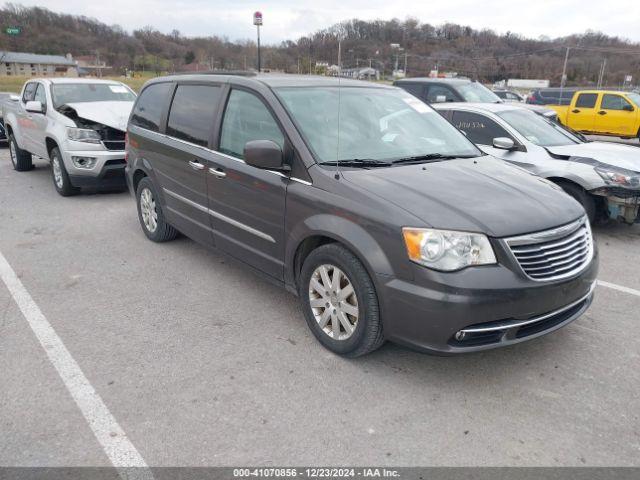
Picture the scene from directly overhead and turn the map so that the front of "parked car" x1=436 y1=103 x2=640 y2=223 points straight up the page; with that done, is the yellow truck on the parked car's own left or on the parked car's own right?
on the parked car's own left

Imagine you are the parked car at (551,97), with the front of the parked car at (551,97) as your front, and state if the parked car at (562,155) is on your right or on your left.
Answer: on your right

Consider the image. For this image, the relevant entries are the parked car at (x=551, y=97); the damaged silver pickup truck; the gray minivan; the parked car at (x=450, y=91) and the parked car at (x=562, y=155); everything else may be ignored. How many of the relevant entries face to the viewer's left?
0

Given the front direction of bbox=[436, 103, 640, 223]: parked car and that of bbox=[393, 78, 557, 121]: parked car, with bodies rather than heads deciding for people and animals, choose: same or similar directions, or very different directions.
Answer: same or similar directions

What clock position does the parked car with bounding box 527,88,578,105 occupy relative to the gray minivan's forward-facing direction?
The parked car is roughly at 8 o'clock from the gray minivan.

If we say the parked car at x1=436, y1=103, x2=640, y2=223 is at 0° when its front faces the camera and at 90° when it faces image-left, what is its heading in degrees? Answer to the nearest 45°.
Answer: approximately 315°

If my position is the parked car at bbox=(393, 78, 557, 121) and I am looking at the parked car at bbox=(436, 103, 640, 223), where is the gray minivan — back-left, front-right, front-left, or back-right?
front-right

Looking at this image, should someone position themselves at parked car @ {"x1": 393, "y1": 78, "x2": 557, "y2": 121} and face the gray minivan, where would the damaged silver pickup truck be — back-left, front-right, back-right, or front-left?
front-right

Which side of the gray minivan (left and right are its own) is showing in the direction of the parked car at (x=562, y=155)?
left

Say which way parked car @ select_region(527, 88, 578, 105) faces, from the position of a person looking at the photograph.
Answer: facing to the right of the viewer

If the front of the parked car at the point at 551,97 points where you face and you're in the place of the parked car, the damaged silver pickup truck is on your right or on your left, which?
on your right

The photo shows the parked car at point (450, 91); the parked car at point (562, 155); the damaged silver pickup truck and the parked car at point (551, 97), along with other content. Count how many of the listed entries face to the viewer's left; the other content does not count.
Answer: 0

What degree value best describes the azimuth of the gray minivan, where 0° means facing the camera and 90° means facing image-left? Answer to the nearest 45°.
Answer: approximately 315°

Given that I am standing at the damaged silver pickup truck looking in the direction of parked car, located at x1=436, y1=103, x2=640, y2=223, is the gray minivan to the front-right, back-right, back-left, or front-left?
front-right

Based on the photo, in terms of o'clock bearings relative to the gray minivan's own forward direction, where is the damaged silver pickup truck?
The damaged silver pickup truck is roughly at 6 o'clock from the gray minivan.
